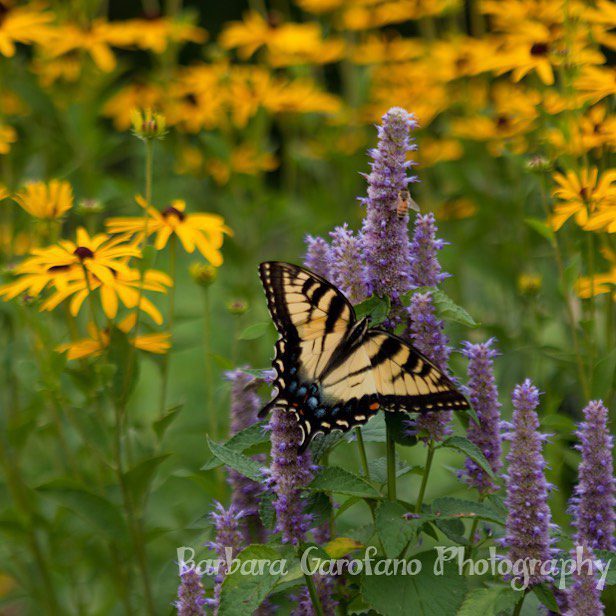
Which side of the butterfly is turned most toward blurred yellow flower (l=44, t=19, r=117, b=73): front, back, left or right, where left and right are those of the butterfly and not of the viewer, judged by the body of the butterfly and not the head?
left

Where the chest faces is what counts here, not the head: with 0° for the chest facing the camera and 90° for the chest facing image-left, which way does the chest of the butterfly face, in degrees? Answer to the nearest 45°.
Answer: approximately 225°

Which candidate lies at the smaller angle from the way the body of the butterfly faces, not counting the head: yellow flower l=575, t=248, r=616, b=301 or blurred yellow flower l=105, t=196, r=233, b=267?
the yellow flower

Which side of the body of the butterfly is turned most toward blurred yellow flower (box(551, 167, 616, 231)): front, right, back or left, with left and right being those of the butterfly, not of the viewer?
front

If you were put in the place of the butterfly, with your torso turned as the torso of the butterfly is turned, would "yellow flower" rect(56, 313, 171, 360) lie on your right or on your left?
on your left

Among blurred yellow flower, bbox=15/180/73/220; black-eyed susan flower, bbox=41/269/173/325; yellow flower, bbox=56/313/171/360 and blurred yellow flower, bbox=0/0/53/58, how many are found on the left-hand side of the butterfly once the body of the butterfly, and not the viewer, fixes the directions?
4

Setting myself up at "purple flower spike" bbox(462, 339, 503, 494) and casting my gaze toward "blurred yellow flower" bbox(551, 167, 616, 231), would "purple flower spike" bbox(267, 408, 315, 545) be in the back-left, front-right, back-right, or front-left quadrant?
back-left
